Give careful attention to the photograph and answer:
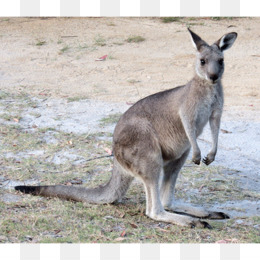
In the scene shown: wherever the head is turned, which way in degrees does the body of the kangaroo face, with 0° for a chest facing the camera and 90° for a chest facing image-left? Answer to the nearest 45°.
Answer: approximately 315°

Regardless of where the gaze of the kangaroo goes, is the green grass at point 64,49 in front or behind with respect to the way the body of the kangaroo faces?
behind
